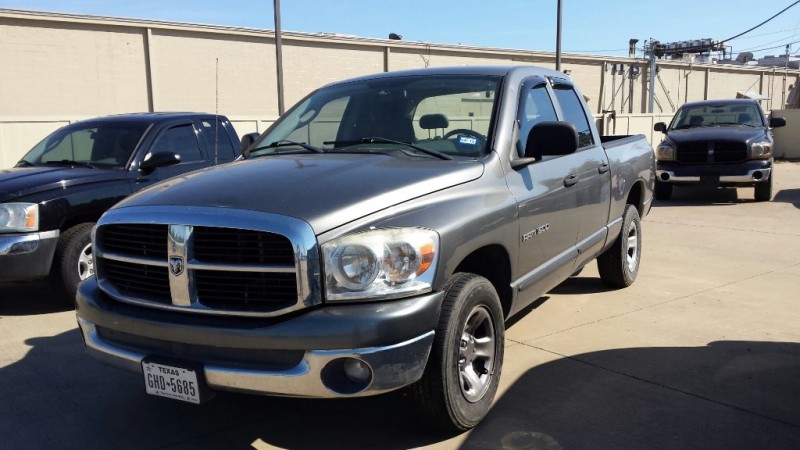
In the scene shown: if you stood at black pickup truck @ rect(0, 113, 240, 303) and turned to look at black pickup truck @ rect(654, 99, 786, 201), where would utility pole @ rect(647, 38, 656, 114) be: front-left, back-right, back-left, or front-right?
front-left

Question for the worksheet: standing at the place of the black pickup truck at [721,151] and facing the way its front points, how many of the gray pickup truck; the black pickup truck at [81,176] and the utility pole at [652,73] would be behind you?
1

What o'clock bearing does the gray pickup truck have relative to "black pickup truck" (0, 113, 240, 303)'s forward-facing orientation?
The gray pickup truck is roughly at 10 o'clock from the black pickup truck.

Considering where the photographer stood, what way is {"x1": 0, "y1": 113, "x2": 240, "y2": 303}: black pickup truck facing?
facing the viewer and to the left of the viewer

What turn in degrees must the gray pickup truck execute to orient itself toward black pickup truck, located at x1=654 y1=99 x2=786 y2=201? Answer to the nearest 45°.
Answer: approximately 180°

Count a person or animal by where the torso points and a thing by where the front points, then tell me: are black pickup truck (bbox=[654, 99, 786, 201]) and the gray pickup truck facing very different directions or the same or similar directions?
same or similar directions

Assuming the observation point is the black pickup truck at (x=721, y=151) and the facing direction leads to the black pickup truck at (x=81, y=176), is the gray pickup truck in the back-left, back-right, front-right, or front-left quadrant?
front-left

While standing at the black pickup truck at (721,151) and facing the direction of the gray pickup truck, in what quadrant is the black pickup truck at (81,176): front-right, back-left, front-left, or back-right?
front-right

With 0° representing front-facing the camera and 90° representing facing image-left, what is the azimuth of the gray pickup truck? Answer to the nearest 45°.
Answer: approximately 45°

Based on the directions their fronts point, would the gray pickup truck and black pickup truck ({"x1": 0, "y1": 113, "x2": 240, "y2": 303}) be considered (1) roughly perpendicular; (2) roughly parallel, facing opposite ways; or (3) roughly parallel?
roughly parallel

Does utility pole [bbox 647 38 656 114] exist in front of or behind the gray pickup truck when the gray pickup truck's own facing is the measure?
behind

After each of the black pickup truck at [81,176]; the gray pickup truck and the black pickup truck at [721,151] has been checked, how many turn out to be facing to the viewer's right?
0

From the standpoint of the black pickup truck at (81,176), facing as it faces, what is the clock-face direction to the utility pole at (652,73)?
The utility pole is roughly at 6 o'clock from the black pickup truck.

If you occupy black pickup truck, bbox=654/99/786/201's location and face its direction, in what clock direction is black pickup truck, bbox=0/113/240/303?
black pickup truck, bbox=0/113/240/303 is roughly at 1 o'clock from black pickup truck, bbox=654/99/786/201.

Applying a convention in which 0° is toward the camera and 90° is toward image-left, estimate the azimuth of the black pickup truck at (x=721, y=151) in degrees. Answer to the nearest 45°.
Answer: approximately 0°

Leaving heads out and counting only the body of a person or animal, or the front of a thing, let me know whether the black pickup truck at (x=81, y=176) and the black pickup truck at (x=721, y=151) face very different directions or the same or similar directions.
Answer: same or similar directions

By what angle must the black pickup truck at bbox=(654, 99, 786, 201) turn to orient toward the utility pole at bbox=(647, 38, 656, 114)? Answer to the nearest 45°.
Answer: approximately 180°
